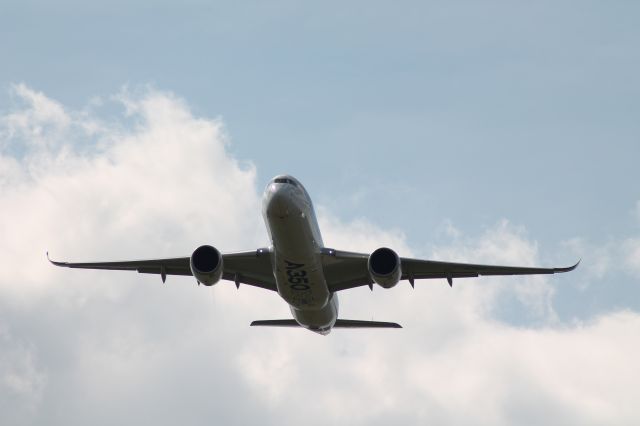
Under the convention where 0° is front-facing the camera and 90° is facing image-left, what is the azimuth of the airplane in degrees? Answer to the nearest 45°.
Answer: approximately 0°
